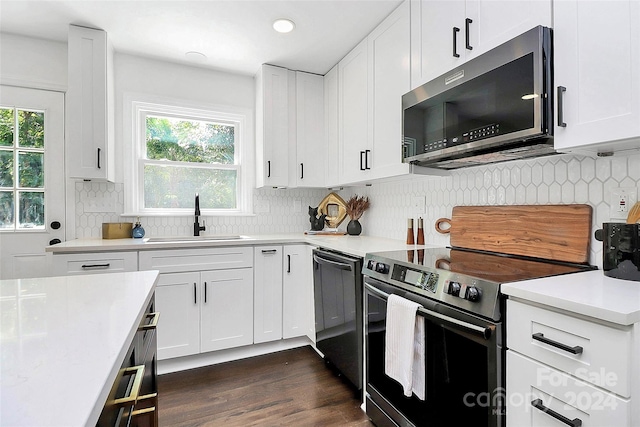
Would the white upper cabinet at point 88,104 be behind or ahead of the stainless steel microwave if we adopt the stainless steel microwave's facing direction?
ahead

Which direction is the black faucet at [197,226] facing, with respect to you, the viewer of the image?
facing the viewer

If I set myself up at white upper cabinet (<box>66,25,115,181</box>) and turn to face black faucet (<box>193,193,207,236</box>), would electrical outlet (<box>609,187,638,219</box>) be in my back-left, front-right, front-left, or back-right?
front-right

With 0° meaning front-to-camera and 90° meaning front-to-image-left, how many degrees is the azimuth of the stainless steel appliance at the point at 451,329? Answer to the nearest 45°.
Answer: approximately 45°

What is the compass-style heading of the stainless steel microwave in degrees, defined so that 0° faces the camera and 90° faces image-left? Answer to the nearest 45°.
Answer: approximately 45°

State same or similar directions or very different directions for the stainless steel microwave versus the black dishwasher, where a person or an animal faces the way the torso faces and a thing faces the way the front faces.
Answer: same or similar directions

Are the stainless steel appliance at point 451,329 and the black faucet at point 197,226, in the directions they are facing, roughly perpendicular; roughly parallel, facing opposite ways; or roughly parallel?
roughly perpendicular

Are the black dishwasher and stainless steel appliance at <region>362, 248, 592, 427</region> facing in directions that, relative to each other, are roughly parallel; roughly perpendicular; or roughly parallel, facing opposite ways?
roughly parallel

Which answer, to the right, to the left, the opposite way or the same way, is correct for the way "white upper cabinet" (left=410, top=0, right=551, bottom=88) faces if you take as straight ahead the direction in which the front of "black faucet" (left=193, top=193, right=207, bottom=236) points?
to the right

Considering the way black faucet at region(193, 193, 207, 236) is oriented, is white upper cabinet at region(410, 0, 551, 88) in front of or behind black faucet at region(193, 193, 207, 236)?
in front
